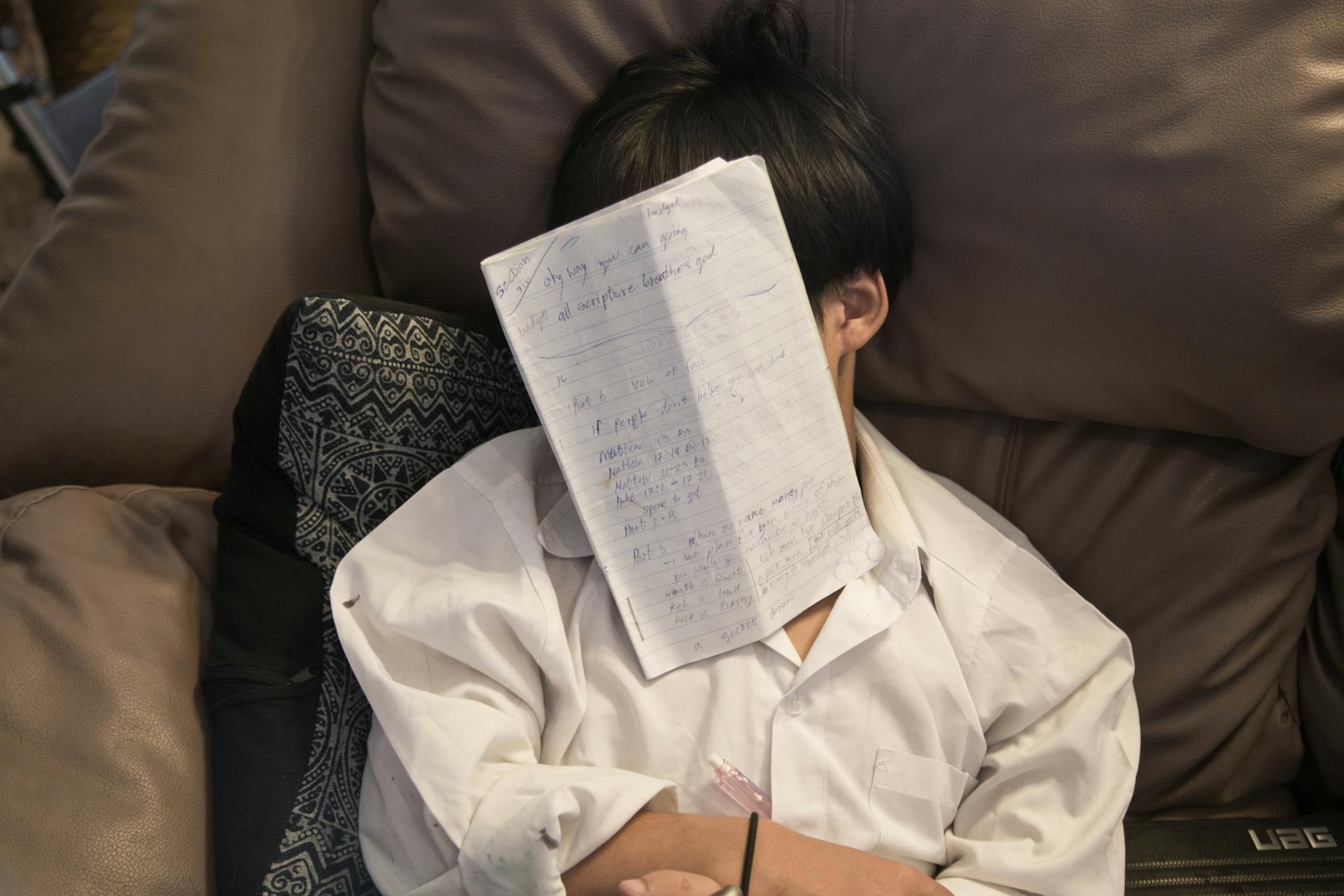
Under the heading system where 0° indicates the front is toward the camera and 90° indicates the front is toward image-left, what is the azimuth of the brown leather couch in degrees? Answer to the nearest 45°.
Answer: approximately 0°

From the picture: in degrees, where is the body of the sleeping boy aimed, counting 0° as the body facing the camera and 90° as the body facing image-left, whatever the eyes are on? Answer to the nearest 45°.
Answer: approximately 0°
